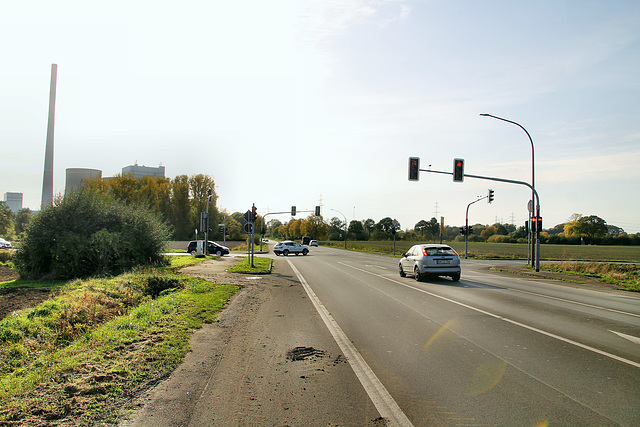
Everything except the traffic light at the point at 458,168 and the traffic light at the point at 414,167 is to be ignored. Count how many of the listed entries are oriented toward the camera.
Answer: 2

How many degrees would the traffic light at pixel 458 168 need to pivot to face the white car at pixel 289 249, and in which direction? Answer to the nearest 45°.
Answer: approximately 135° to its right

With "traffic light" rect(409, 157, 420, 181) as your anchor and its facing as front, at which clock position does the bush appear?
The bush is roughly at 2 o'clock from the traffic light.

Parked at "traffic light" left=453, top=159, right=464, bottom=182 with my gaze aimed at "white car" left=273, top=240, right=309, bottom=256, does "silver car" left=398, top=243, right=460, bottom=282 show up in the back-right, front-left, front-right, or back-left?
back-left

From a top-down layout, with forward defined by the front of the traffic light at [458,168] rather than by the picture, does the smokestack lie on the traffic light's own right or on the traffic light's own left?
on the traffic light's own right

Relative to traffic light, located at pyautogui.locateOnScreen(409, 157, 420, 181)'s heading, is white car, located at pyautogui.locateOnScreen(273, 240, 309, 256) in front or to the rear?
to the rear

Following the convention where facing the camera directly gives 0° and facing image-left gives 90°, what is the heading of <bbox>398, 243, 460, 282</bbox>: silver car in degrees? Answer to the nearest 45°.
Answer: approximately 135°

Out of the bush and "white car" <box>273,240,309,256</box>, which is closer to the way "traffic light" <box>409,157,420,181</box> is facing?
the bush

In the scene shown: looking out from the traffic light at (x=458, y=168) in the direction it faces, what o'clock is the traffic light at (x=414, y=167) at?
the traffic light at (x=414, y=167) is roughly at 2 o'clock from the traffic light at (x=458, y=168).

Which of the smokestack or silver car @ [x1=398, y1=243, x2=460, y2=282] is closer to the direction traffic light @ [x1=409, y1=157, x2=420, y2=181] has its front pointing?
the silver car
